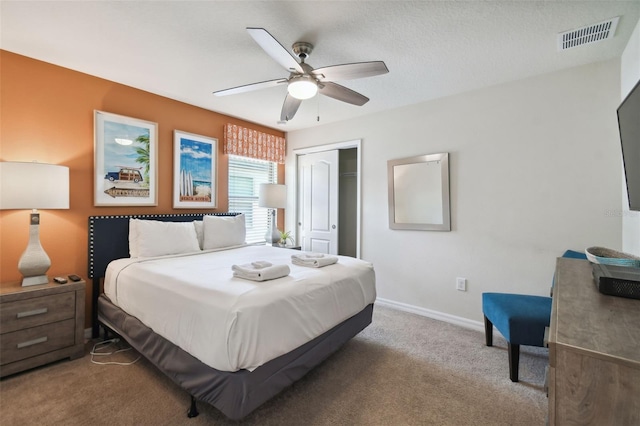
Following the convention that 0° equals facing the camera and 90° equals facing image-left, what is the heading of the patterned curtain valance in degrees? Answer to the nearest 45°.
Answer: approximately 315°

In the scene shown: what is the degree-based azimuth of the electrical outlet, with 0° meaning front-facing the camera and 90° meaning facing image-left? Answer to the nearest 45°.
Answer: approximately 45°

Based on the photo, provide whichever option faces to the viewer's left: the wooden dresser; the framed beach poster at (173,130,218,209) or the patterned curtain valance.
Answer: the wooden dresser

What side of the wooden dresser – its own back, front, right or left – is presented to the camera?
left

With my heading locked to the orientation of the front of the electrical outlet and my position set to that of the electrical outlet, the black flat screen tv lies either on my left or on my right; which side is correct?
on my left

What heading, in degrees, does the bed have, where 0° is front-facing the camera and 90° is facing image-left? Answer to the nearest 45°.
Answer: approximately 315°

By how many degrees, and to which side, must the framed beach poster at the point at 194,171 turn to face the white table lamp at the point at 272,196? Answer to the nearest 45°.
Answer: approximately 45° to its left

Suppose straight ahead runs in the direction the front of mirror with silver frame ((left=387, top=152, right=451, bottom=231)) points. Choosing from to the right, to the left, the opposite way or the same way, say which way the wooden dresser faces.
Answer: to the right
